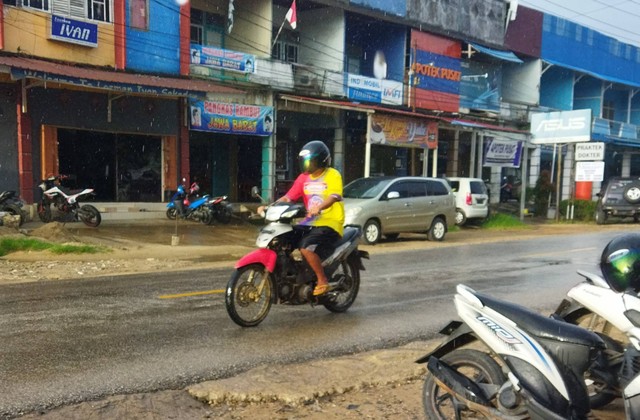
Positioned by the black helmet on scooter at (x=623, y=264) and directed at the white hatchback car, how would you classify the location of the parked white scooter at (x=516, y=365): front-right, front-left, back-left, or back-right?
back-left

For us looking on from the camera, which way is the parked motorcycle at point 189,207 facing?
facing away from the viewer and to the left of the viewer

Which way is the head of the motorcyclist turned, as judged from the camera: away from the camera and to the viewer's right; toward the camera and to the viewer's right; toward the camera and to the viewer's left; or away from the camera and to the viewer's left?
toward the camera and to the viewer's left

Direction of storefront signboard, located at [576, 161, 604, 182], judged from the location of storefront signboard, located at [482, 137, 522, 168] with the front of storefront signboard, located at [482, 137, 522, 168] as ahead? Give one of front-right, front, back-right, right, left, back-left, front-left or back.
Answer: left

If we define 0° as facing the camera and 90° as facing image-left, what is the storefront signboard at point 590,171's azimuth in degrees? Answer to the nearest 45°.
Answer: approximately 0°

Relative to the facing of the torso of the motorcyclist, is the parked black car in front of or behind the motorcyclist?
behind

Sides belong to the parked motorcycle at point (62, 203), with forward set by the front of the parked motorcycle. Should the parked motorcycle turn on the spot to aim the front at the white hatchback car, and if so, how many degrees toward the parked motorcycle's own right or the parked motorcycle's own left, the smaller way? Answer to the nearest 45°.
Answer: approximately 135° to the parked motorcycle's own right

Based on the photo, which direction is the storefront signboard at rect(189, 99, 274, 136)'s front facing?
toward the camera

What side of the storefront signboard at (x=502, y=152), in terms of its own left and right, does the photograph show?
front

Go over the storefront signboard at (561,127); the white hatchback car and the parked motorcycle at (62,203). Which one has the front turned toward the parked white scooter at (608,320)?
the storefront signboard

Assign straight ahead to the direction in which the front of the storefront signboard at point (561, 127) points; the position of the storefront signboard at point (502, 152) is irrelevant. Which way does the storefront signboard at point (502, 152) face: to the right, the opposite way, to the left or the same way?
the same way

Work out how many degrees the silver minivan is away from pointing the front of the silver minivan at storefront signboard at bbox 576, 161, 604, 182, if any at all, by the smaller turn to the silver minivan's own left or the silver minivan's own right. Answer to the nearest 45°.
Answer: approximately 180°
